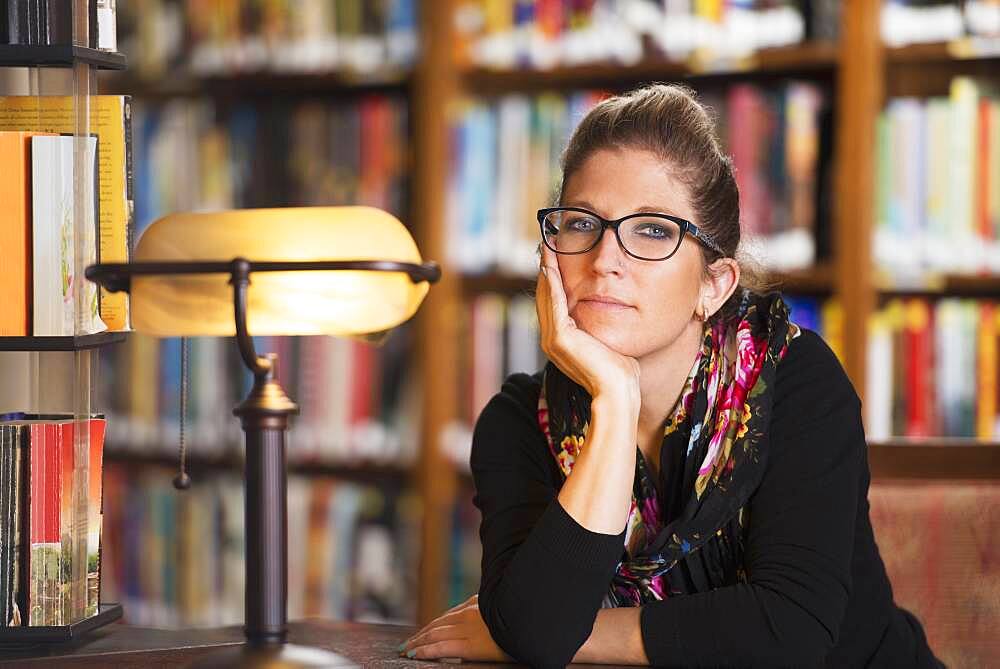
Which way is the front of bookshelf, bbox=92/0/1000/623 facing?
toward the camera

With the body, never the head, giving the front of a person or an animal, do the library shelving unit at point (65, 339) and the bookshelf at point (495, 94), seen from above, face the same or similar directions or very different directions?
same or similar directions

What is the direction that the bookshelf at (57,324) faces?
toward the camera

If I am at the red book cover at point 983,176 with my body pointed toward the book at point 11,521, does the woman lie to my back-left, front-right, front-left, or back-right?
front-left

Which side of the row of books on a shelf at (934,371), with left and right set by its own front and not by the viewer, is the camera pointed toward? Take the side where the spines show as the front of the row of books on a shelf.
front

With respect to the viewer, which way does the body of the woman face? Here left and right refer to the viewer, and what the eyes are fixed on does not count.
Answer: facing the viewer and to the left of the viewer
